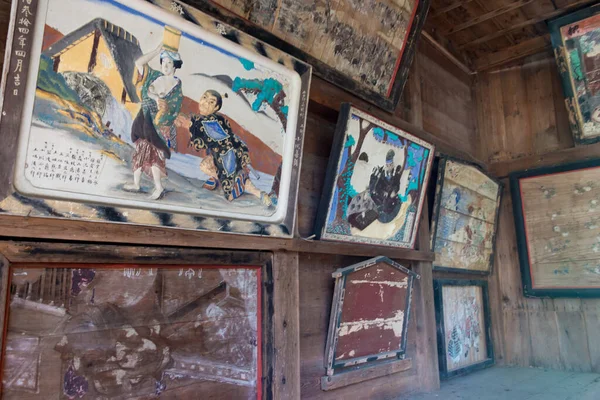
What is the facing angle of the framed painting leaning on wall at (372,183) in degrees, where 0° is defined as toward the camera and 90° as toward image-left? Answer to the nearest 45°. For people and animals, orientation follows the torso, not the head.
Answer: approximately 315°

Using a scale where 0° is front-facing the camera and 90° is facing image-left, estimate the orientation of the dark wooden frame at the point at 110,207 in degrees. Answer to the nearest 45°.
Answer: approximately 315°

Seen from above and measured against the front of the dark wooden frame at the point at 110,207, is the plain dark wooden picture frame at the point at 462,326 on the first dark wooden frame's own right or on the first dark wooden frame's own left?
on the first dark wooden frame's own left

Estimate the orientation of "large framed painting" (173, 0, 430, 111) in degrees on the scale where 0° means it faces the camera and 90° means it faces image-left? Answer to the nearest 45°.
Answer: approximately 315°

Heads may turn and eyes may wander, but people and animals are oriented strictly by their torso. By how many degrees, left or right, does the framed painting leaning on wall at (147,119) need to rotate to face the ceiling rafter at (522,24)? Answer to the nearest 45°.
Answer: approximately 45° to its left

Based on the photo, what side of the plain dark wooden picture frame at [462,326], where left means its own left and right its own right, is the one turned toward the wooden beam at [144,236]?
right

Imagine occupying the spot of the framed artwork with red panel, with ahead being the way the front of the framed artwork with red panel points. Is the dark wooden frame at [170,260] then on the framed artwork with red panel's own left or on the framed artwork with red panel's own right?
on the framed artwork with red panel's own right
